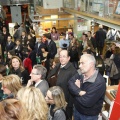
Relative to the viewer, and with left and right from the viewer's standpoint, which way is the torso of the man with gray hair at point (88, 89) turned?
facing the viewer and to the left of the viewer

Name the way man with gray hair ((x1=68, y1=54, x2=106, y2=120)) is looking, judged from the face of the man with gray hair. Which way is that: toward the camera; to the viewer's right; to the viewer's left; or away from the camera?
to the viewer's left

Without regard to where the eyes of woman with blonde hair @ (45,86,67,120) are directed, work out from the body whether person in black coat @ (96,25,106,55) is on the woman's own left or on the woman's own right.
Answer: on the woman's own right

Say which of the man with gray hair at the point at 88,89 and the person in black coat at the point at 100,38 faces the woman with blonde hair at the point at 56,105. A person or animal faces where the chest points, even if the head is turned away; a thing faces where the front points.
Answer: the man with gray hair

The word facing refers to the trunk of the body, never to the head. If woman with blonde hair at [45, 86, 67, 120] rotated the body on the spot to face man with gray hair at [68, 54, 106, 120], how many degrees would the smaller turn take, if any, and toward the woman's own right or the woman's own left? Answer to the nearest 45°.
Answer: approximately 135° to the woman's own right
